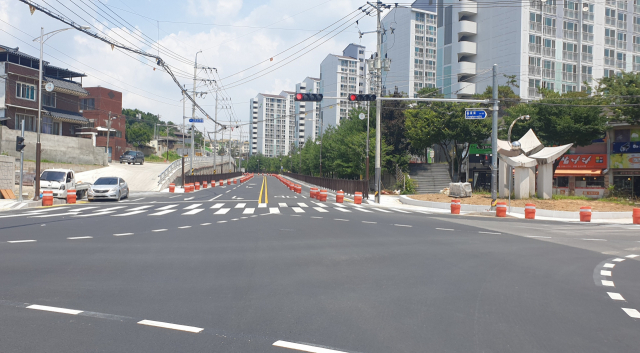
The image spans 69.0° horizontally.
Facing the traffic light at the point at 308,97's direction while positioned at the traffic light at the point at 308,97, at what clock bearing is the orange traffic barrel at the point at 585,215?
The orange traffic barrel is roughly at 9 o'clock from the traffic light.

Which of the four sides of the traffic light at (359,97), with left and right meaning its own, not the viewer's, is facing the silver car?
right

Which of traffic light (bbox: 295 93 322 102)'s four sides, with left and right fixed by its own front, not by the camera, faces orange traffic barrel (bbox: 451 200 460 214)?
left

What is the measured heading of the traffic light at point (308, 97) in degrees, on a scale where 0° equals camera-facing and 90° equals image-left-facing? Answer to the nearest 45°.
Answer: approximately 0°

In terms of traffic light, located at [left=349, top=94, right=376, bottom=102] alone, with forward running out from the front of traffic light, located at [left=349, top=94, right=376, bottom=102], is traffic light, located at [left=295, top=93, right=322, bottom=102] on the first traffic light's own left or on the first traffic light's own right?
on the first traffic light's own right

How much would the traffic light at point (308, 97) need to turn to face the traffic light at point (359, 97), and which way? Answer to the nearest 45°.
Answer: approximately 90° to its left

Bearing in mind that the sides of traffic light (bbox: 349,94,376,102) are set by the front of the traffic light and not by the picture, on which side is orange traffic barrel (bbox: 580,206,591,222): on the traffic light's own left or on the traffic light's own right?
on the traffic light's own left

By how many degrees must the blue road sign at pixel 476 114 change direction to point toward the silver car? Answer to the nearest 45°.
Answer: approximately 90° to its right

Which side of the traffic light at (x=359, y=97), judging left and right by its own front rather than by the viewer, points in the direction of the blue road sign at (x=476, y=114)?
left
